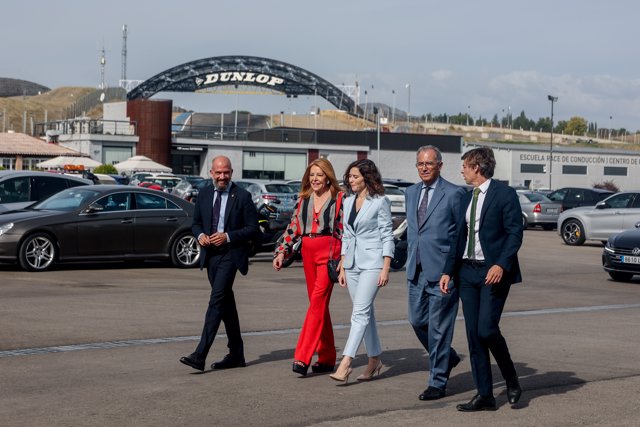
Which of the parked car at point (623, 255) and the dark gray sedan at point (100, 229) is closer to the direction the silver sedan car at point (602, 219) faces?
the dark gray sedan

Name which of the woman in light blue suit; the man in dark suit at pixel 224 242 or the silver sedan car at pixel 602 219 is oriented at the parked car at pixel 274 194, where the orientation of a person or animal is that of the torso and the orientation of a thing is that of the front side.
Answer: the silver sedan car

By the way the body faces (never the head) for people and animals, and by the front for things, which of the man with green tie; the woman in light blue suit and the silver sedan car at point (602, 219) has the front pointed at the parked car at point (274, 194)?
the silver sedan car

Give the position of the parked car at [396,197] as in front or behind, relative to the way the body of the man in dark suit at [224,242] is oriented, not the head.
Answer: behind

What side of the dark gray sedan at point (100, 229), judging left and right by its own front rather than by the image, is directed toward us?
left

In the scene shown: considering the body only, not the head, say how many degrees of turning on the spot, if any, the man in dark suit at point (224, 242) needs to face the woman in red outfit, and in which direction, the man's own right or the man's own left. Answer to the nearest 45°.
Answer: approximately 135° to the man's own left

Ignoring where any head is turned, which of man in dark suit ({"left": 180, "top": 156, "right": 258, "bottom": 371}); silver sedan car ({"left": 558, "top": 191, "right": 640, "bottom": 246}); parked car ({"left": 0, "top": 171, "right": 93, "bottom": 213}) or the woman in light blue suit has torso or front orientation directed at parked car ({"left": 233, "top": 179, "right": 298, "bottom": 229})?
the silver sedan car

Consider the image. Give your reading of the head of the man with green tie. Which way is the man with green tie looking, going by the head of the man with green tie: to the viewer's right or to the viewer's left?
to the viewer's left

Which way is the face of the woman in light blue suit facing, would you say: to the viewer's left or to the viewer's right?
to the viewer's left

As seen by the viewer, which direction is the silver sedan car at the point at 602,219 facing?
to the viewer's left

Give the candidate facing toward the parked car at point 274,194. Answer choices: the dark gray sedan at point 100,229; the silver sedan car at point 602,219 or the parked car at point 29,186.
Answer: the silver sedan car

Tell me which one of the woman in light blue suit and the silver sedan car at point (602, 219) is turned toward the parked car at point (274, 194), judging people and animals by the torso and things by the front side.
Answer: the silver sedan car
